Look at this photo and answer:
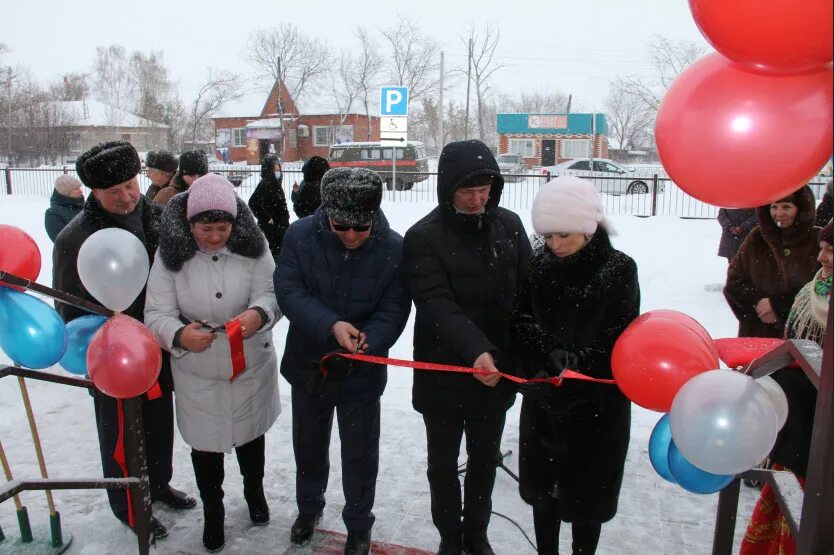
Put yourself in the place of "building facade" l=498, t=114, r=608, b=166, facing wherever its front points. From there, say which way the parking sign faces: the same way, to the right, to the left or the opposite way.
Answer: the same way

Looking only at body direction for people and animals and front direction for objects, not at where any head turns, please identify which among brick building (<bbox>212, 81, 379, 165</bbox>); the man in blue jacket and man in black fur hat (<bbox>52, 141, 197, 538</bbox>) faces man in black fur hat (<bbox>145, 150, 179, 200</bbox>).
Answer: the brick building

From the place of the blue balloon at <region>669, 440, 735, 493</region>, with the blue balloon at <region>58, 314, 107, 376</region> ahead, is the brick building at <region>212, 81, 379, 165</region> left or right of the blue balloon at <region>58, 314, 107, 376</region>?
right

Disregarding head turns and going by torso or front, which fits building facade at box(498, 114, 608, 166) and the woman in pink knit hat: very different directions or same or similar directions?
same or similar directions

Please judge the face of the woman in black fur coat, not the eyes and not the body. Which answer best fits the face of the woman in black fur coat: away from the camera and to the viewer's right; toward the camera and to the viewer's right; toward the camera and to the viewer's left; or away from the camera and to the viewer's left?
toward the camera and to the viewer's left

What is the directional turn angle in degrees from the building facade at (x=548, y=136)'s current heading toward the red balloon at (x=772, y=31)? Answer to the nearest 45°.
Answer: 0° — it already faces it

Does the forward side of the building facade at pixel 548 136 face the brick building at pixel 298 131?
no

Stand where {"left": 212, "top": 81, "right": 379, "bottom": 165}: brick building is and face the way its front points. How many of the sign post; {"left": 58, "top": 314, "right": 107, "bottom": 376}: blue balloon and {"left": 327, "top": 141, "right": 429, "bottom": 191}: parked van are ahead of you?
3

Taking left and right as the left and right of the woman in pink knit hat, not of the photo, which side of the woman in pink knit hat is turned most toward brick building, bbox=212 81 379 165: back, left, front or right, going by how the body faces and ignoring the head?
back

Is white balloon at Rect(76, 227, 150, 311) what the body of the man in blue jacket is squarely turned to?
no

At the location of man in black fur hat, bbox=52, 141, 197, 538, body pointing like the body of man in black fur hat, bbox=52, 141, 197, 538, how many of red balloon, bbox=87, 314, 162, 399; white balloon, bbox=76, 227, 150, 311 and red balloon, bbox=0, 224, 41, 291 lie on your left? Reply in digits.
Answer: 0

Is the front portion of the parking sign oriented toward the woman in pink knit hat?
yes

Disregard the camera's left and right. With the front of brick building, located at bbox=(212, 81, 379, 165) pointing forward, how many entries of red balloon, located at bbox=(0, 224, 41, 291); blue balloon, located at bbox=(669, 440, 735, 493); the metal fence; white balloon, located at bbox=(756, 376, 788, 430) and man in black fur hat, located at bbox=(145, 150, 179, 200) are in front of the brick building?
5

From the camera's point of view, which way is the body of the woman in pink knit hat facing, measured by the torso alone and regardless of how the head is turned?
toward the camera

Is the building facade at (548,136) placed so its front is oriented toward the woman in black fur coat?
yes

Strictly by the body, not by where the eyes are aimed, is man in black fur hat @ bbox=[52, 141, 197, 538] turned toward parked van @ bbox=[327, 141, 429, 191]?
no

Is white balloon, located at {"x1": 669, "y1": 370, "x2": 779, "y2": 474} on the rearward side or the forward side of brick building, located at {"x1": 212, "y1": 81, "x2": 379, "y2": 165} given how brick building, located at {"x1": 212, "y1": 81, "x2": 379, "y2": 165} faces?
on the forward side

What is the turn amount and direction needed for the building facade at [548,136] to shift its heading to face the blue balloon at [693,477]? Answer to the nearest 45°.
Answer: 0° — it already faces it

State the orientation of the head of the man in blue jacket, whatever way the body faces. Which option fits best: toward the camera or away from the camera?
toward the camera
